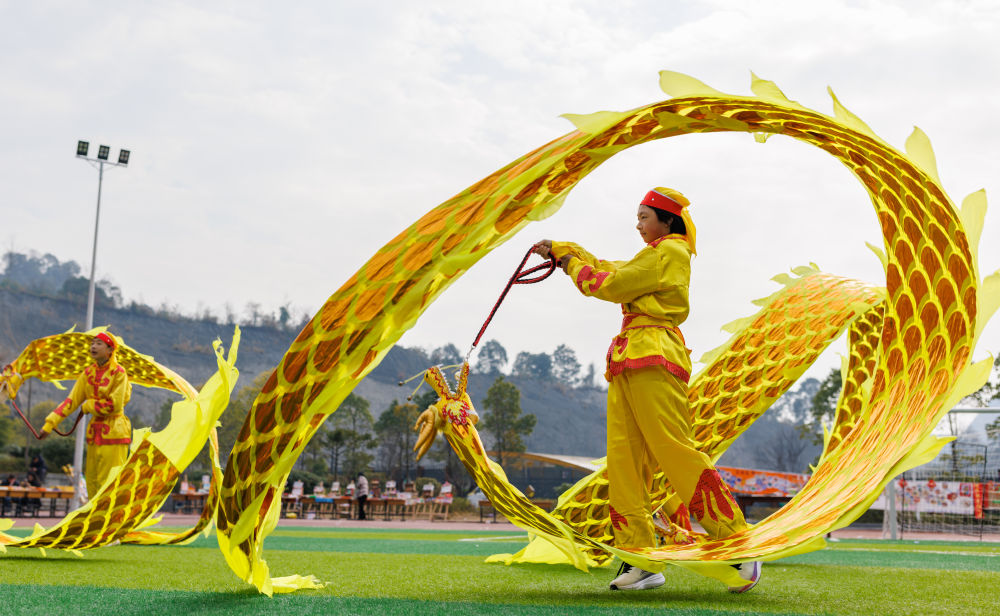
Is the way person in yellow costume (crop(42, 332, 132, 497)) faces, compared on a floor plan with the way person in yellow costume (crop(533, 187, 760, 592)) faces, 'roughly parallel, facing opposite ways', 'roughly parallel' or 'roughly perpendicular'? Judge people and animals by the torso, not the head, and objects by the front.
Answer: roughly perpendicular

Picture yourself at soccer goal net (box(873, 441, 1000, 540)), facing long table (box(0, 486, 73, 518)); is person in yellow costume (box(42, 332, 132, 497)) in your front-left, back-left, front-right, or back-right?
front-left

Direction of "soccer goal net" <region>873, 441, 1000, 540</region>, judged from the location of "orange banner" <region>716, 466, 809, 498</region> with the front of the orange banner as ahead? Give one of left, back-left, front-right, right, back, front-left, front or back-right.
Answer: back-left

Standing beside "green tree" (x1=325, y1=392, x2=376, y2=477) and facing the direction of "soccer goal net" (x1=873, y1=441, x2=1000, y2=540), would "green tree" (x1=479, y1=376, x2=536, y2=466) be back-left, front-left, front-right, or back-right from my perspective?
front-left

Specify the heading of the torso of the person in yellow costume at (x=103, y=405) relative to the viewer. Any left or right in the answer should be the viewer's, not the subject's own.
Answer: facing the viewer and to the left of the viewer

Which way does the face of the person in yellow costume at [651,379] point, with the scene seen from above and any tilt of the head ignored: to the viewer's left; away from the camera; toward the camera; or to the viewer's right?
to the viewer's left

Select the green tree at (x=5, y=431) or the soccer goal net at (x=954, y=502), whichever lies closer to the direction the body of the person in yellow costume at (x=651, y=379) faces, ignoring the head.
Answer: the green tree

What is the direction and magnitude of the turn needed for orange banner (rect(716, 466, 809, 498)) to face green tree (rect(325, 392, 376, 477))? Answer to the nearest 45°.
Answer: approximately 135° to its right

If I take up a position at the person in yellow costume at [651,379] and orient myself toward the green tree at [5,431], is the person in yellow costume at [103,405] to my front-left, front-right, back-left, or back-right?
front-left

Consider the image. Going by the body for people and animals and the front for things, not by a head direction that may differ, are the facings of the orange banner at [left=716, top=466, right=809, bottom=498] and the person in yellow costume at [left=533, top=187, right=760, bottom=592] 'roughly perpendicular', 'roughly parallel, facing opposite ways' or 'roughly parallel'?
roughly perpendicular

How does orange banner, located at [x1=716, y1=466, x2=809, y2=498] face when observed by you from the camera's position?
facing the viewer

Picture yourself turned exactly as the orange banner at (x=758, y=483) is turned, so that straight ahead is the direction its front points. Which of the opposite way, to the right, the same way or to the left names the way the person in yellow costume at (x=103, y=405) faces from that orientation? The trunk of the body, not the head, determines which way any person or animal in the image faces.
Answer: the same way

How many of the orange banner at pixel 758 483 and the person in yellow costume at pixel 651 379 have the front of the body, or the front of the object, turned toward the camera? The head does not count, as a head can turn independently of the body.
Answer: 1
